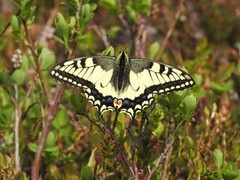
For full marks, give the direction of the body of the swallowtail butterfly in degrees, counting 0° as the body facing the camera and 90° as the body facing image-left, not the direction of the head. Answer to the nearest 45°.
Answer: approximately 180°
